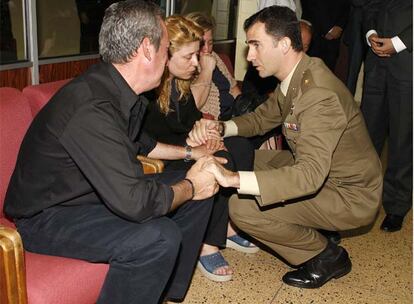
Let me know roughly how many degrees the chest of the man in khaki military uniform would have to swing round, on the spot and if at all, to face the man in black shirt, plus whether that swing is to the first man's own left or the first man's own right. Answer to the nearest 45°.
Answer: approximately 45° to the first man's own left

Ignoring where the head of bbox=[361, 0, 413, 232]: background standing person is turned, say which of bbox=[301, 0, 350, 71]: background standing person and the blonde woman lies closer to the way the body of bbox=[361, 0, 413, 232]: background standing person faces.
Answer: the blonde woman

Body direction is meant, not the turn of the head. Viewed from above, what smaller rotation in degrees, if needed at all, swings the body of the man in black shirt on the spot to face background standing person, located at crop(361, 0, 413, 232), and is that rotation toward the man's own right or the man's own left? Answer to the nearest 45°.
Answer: approximately 45° to the man's own left

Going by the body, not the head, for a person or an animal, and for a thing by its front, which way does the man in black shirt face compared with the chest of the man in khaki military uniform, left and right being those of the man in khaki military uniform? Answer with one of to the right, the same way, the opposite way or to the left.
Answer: the opposite way

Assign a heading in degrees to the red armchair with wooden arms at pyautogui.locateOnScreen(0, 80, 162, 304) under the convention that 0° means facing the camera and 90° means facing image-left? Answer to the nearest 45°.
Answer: approximately 315°

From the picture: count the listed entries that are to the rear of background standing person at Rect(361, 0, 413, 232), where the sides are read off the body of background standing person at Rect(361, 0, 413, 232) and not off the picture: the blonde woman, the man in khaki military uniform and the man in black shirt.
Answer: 0

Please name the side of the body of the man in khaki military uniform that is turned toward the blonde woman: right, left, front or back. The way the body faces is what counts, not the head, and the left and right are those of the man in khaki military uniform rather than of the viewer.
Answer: front

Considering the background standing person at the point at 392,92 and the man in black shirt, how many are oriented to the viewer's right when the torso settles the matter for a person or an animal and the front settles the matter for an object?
1

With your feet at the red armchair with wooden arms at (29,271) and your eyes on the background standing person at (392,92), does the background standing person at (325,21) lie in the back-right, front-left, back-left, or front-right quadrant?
front-left

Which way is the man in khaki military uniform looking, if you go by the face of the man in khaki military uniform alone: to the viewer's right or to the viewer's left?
to the viewer's left

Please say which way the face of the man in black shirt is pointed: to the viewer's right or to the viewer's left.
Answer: to the viewer's right

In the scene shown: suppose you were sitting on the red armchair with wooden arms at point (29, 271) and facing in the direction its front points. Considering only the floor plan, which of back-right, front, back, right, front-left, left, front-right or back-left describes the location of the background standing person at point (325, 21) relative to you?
left

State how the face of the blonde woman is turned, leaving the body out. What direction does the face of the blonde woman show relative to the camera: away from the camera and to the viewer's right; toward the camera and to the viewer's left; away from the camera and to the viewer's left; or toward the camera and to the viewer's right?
toward the camera and to the viewer's right

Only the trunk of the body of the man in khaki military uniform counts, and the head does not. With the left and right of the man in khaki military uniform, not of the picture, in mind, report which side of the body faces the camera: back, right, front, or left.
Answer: left

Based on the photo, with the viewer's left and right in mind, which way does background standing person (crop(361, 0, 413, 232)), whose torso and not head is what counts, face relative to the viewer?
facing the viewer and to the left of the viewer

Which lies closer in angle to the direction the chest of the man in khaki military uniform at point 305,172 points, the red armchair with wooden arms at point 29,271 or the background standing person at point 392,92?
the red armchair with wooden arms

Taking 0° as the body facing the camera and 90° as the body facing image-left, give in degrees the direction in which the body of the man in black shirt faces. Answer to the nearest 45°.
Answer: approximately 270°

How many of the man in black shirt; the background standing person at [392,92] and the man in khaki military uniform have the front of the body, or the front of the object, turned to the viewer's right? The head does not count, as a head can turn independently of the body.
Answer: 1
